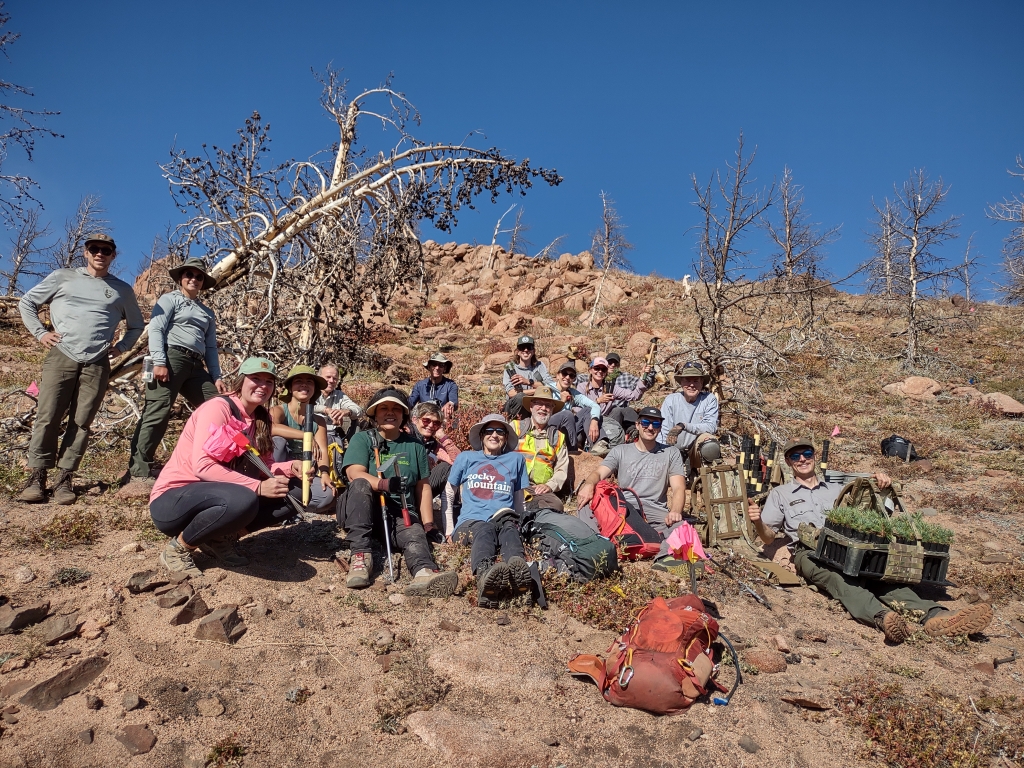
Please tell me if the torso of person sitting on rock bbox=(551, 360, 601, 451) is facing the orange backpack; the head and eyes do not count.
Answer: yes

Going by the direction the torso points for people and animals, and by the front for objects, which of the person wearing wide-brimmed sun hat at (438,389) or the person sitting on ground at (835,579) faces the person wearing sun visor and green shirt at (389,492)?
the person wearing wide-brimmed sun hat

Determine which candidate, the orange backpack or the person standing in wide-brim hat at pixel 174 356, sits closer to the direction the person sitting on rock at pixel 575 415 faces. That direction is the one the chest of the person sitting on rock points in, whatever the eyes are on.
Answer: the orange backpack

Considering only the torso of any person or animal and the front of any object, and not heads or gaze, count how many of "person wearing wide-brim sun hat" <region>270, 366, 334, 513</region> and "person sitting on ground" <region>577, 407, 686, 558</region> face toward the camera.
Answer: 2

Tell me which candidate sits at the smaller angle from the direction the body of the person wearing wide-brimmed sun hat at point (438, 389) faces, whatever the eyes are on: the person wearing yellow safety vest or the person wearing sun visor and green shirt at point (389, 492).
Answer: the person wearing sun visor and green shirt

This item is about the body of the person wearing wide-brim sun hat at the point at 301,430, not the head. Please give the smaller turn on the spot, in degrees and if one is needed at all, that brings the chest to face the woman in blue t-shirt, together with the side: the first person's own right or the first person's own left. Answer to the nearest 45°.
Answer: approximately 45° to the first person's own left

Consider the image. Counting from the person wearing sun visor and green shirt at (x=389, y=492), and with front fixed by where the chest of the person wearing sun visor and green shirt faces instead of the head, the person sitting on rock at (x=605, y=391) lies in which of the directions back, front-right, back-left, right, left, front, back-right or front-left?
back-left

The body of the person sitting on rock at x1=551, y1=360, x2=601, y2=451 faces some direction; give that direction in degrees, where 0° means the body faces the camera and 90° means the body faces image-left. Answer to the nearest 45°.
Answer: approximately 0°

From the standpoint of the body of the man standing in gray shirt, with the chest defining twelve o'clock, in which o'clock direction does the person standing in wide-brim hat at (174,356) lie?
The person standing in wide-brim hat is roughly at 9 o'clock from the man standing in gray shirt.
